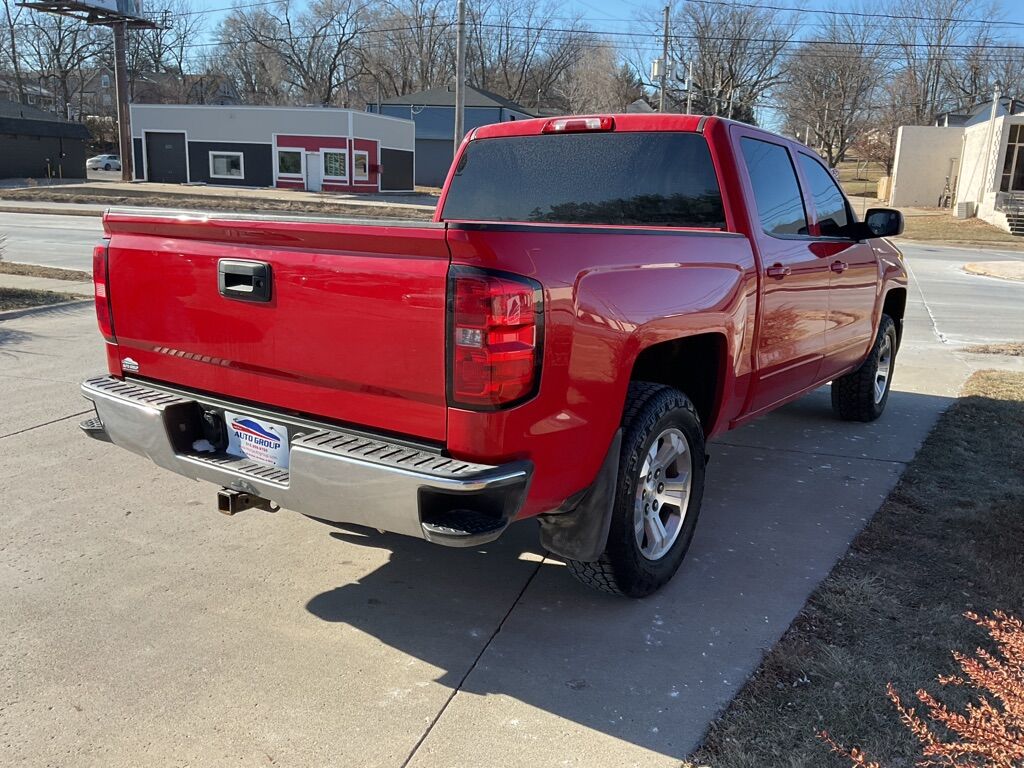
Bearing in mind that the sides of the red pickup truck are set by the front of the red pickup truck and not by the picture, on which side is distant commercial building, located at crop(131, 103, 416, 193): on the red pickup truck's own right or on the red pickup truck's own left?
on the red pickup truck's own left

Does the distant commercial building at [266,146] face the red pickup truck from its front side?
yes

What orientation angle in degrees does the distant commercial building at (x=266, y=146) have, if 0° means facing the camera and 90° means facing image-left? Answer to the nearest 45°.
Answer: approximately 0°

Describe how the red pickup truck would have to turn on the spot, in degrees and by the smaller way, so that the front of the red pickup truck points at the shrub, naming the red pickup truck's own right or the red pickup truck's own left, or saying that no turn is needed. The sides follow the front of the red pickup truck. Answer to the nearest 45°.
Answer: approximately 90° to the red pickup truck's own right

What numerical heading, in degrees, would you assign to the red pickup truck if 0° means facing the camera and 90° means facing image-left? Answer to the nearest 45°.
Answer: approximately 225°

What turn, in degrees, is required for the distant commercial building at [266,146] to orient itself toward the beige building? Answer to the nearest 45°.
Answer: approximately 45° to its left

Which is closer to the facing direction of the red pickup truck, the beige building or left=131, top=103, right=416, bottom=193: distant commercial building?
the beige building

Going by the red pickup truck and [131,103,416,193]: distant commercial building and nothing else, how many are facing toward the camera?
1

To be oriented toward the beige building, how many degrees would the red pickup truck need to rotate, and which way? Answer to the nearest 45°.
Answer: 0° — it already faces it
